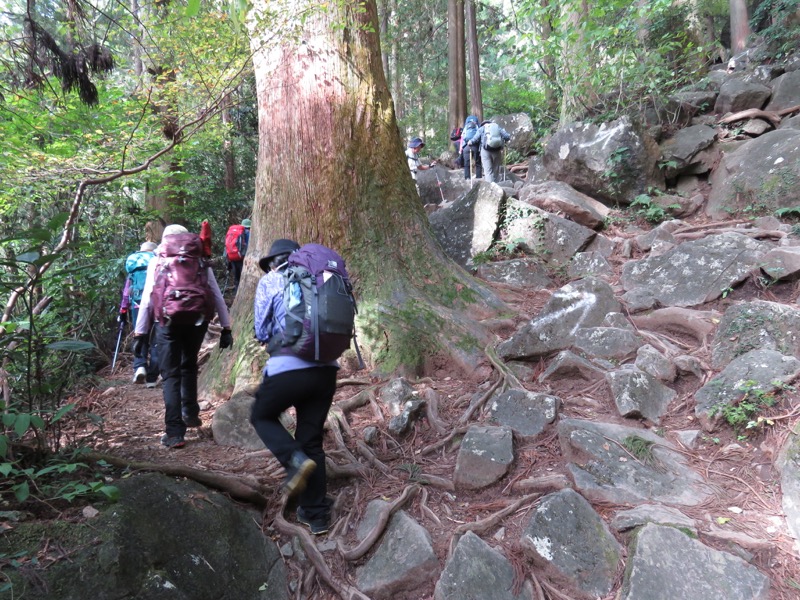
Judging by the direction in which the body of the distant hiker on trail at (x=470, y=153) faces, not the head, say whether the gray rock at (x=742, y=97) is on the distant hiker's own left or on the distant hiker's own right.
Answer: on the distant hiker's own right

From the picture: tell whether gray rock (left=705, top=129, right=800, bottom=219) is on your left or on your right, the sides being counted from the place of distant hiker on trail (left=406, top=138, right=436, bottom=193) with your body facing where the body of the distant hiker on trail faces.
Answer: on your right

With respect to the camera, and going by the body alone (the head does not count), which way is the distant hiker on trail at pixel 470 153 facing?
away from the camera

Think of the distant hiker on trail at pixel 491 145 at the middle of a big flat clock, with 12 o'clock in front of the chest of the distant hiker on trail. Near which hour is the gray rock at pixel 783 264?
The gray rock is roughly at 5 o'clock from the distant hiker on trail.

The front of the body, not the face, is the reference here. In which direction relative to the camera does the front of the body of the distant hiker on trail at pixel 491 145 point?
away from the camera

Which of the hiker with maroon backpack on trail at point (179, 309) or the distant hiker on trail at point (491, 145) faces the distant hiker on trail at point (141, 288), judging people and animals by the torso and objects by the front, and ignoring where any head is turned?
the hiker with maroon backpack on trail at point (179, 309)

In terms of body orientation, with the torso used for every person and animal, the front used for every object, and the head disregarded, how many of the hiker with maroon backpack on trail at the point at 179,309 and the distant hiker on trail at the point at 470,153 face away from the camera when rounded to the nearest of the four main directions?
2

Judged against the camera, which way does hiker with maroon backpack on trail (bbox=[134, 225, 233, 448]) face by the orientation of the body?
away from the camera

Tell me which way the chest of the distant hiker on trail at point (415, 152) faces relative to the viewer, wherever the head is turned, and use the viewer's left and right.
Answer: facing to the right of the viewer

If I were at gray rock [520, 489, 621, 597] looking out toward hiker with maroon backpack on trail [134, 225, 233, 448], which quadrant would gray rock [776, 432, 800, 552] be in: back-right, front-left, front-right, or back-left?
back-right
